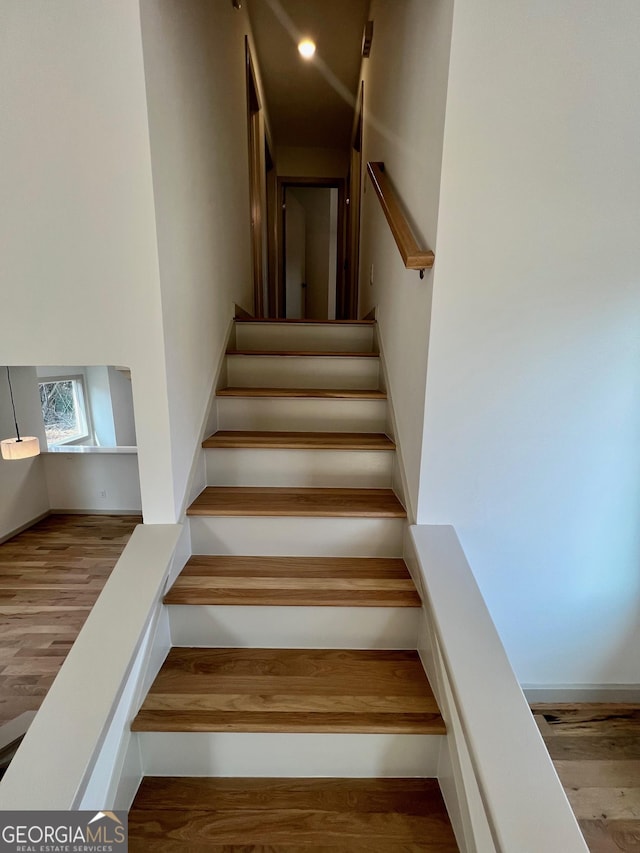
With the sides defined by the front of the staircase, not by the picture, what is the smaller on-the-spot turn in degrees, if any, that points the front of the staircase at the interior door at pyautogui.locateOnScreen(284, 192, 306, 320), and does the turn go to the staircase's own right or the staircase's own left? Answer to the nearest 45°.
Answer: approximately 180°

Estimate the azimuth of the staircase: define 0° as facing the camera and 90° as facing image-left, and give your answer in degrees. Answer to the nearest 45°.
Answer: approximately 0°

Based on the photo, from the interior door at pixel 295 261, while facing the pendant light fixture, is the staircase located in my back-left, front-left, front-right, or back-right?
front-left

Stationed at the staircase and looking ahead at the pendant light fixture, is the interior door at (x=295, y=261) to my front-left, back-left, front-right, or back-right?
front-right

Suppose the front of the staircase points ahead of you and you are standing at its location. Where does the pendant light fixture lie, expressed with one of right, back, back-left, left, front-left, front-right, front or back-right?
back-right
